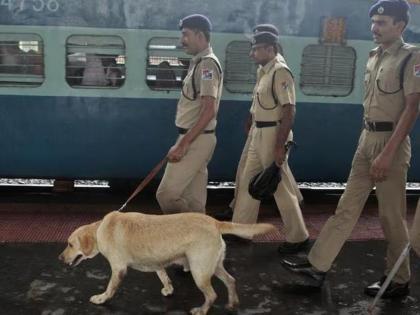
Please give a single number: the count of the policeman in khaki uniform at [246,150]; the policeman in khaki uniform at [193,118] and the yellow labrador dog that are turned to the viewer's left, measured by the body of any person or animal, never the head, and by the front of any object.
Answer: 3

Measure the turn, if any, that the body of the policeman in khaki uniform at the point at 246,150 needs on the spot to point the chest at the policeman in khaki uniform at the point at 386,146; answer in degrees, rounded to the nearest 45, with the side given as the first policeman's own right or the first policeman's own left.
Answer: approximately 135° to the first policeman's own left

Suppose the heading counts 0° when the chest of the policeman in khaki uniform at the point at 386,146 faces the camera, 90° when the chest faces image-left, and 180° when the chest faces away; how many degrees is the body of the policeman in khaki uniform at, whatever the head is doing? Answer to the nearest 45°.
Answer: approximately 45°

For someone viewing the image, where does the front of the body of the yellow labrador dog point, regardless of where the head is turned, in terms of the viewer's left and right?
facing to the left of the viewer

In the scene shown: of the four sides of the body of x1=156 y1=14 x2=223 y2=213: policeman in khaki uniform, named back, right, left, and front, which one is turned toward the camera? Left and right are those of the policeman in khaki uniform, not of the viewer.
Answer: left

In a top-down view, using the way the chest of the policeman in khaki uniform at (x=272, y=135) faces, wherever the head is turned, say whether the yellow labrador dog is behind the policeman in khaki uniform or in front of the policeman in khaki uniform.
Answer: in front

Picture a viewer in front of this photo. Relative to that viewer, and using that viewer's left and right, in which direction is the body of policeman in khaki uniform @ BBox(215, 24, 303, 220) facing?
facing to the left of the viewer

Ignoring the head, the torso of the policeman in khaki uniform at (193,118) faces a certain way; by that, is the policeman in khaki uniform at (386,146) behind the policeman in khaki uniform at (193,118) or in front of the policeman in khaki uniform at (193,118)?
behind

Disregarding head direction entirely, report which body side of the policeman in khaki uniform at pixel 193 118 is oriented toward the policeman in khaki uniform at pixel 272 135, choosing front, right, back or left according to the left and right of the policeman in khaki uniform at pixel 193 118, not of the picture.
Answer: back

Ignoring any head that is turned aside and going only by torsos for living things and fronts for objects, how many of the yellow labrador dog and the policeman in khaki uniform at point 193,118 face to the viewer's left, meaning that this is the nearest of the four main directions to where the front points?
2

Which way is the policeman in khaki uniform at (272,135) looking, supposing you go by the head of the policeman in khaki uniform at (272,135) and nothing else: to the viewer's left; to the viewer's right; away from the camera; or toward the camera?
to the viewer's left

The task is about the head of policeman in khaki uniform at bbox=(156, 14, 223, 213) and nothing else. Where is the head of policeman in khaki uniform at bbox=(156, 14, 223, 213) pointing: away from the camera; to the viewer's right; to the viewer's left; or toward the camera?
to the viewer's left
